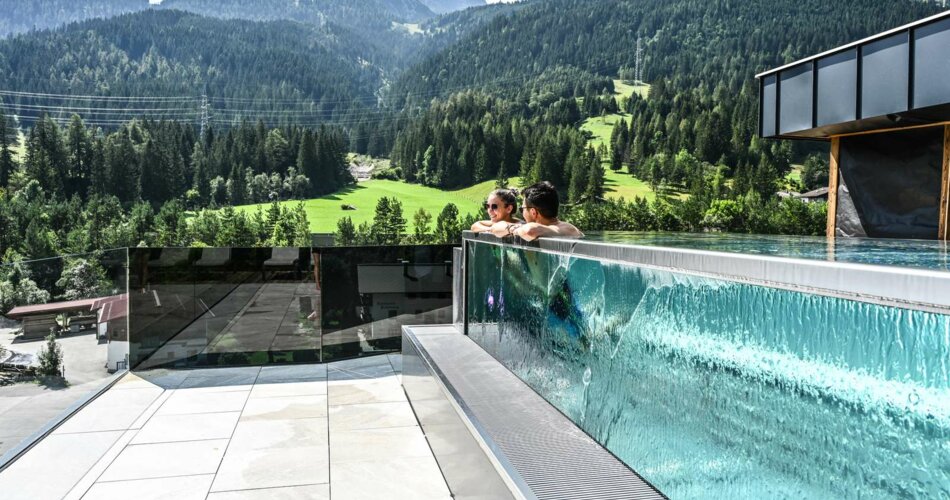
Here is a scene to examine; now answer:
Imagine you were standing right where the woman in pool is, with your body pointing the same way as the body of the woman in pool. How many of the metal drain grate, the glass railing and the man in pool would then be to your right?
1

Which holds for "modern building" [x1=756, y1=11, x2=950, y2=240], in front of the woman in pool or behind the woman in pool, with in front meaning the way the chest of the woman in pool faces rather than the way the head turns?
behind

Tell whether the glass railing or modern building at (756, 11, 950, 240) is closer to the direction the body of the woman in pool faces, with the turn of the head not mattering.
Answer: the glass railing

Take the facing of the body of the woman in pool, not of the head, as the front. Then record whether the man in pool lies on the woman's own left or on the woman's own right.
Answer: on the woman's own left

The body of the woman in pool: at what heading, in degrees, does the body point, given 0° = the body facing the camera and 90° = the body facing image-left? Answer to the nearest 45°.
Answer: approximately 45°

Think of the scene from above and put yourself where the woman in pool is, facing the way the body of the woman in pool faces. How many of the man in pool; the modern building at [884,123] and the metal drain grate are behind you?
1

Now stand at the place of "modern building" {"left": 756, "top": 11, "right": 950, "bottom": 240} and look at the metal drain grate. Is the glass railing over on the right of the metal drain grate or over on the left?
right
